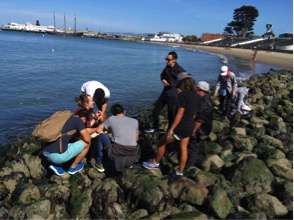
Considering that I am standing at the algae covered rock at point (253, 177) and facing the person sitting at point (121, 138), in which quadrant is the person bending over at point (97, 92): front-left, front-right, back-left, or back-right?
front-right

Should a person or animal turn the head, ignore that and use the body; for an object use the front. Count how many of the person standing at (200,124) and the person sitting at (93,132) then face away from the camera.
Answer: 0

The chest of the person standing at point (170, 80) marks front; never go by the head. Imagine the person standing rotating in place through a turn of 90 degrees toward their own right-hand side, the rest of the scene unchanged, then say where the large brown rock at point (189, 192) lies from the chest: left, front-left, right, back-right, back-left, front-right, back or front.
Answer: back-left

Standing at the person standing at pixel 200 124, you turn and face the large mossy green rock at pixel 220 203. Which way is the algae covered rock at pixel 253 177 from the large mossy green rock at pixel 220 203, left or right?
left

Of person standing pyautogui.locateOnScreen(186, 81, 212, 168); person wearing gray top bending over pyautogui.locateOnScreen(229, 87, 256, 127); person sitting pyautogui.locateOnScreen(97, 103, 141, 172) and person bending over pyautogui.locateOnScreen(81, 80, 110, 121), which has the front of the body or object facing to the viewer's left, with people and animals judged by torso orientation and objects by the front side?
the person standing

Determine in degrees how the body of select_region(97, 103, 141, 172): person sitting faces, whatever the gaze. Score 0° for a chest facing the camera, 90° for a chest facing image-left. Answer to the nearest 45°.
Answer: approximately 180°

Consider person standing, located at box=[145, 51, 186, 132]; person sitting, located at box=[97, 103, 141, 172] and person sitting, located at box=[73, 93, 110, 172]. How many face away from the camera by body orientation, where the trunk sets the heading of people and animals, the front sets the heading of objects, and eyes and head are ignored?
1

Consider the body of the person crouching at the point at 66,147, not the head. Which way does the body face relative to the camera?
to the viewer's right

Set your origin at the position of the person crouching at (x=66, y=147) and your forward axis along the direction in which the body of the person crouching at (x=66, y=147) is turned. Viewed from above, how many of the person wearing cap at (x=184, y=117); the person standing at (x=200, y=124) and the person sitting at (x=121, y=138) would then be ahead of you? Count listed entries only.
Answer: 3

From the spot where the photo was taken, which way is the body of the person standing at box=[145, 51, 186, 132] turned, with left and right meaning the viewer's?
facing the viewer and to the left of the viewer

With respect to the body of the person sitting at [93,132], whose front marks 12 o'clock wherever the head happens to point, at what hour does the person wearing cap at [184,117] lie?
The person wearing cap is roughly at 1 o'clock from the person sitting.

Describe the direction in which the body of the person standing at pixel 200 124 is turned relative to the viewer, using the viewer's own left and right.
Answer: facing to the left of the viewer

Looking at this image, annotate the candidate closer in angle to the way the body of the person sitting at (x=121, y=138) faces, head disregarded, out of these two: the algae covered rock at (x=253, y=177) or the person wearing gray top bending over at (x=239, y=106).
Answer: the person wearing gray top bending over

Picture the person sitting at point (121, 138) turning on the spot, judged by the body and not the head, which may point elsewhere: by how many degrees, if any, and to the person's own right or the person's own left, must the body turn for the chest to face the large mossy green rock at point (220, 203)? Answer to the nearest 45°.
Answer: approximately 135° to the person's own right
